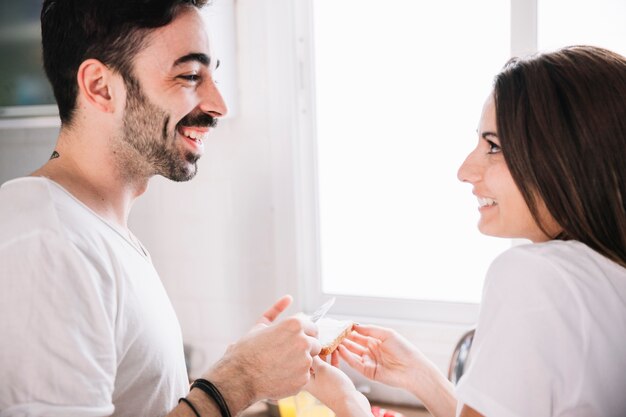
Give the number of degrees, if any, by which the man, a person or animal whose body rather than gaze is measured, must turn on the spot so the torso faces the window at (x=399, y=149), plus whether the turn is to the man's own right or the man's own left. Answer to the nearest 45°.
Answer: approximately 45° to the man's own left

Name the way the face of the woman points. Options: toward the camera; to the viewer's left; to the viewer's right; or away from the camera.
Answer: to the viewer's left

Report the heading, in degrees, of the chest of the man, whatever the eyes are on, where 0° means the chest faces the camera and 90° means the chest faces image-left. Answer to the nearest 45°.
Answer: approximately 270°

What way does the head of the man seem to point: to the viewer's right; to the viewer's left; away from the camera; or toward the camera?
to the viewer's right
